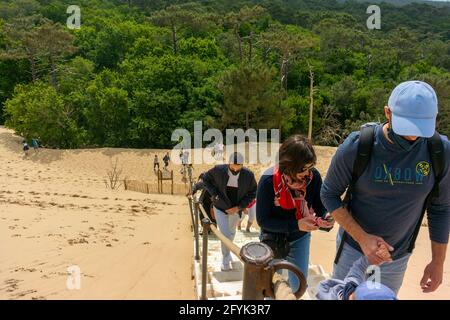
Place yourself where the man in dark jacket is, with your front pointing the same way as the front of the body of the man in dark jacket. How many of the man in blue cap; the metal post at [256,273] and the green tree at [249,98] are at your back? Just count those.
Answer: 1

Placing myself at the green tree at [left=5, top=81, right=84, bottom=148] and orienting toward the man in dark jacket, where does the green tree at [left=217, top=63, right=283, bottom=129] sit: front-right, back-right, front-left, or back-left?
front-left

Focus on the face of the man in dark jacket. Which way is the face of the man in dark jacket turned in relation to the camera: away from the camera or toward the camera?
toward the camera

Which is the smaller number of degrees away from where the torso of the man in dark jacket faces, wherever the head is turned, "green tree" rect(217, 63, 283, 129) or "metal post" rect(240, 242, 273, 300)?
the metal post

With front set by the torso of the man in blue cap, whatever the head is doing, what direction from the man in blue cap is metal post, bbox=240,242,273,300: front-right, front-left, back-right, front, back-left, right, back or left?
front-right

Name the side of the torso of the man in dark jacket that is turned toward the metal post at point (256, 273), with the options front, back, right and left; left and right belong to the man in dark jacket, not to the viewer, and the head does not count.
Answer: front

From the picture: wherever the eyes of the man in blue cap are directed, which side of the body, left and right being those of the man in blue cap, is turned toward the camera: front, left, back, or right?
front

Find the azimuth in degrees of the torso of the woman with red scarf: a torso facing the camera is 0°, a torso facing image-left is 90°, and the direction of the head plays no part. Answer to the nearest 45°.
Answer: approximately 315°

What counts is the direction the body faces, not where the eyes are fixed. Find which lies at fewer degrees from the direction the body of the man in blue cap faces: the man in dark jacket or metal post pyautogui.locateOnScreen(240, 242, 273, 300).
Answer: the metal post

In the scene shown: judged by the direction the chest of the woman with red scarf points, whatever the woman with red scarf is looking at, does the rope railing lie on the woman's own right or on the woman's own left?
on the woman's own right

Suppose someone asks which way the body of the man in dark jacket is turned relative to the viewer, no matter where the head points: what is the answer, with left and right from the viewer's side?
facing the viewer
